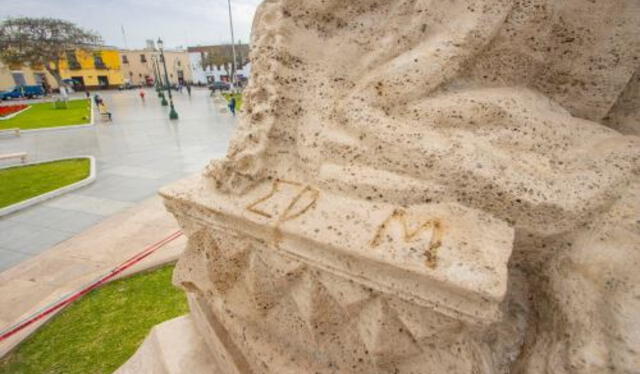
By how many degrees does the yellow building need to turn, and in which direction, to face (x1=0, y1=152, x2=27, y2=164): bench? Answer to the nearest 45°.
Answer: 0° — it already faces it

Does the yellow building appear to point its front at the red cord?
yes

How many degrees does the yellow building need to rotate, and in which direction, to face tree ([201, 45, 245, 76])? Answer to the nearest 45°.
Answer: approximately 90° to its left

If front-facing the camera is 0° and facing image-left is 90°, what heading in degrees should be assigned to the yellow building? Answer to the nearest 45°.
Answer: approximately 0°

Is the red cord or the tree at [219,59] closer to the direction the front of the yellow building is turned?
the red cord

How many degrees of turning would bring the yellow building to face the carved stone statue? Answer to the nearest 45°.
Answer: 0° — it already faces it
